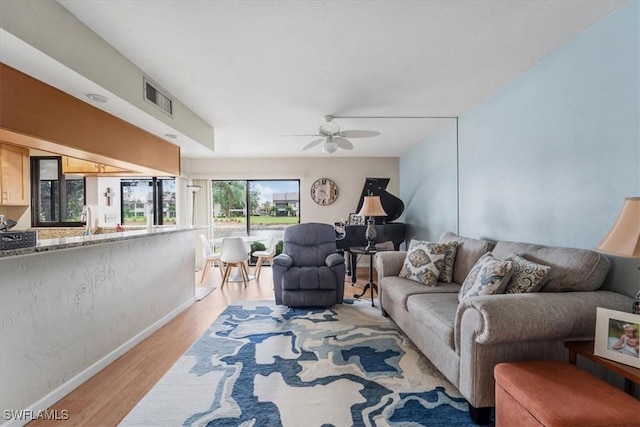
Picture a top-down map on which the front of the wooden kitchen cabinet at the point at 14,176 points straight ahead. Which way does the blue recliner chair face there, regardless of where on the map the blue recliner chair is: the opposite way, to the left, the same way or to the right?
to the right

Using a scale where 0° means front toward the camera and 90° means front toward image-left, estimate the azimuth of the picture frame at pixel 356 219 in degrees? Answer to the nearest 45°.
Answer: approximately 0°

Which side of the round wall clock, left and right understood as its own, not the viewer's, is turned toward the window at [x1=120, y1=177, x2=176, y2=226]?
right

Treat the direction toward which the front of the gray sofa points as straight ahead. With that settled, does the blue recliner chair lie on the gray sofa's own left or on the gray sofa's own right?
on the gray sofa's own right

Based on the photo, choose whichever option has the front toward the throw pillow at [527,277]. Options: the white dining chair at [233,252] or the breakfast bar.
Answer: the breakfast bar

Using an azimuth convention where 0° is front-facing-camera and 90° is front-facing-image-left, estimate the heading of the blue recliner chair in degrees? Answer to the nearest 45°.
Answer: approximately 0°

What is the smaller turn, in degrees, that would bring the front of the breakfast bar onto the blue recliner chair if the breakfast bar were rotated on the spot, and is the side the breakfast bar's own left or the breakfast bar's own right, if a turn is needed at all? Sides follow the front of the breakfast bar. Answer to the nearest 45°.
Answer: approximately 45° to the breakfast bar's own left

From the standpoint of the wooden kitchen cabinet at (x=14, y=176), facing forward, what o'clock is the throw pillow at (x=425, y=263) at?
The throw pillow is roughly at 12 o'clock from the wooden kitchen cabinet.

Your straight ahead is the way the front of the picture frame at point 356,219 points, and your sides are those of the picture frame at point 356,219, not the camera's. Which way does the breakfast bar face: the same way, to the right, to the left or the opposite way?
to the left

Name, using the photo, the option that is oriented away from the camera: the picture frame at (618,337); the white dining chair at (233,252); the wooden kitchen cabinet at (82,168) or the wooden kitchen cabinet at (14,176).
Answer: the white dining chair

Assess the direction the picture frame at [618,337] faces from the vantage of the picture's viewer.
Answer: facing the viewer and to the left of the viewer

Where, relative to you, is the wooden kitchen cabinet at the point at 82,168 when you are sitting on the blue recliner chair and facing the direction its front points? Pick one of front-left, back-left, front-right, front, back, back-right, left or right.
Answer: right

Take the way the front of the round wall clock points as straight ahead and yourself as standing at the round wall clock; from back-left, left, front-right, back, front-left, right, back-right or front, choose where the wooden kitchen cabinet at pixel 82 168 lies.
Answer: front-right

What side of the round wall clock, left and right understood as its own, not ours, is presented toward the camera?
front

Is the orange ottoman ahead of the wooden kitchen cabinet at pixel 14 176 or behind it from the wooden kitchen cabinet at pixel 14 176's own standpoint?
ahead

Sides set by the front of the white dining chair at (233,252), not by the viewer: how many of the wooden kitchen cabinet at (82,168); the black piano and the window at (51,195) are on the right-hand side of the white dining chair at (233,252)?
1

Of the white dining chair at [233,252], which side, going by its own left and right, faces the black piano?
right

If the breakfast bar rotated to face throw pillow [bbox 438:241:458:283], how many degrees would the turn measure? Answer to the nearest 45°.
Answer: approximately 45° to its left
